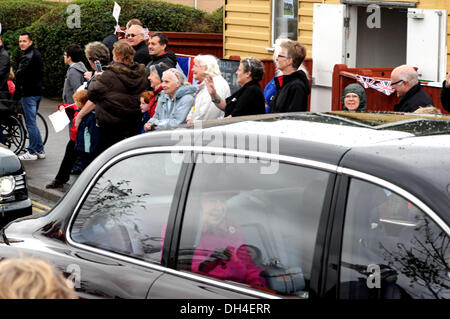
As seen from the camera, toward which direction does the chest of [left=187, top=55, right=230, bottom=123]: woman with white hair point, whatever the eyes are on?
to the viewer's left

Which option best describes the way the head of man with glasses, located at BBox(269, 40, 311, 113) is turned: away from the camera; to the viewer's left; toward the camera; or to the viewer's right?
to the viewer's left

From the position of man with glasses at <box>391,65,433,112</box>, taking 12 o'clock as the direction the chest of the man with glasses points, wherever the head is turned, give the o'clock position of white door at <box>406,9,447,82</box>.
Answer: The white door is roughly at 3 o'clock from the man with glasses.

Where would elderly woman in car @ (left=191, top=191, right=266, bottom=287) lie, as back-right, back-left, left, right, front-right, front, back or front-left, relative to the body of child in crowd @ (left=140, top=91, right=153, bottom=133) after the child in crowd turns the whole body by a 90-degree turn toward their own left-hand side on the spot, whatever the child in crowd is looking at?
front-right

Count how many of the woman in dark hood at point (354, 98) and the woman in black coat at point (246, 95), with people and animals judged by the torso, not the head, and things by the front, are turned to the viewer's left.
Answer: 1

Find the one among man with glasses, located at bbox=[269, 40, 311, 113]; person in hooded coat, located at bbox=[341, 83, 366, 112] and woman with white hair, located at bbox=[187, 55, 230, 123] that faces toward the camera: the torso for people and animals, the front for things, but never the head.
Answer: the person in hooded coat

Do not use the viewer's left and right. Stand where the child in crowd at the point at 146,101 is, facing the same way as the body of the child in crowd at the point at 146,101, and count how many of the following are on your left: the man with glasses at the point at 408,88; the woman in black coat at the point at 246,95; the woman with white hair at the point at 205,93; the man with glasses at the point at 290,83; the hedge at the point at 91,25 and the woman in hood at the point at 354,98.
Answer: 5

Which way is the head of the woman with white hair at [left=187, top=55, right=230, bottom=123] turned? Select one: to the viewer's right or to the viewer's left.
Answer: to the viewer's left

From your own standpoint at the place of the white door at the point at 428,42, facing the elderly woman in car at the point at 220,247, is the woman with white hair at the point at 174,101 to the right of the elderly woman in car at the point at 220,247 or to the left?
right

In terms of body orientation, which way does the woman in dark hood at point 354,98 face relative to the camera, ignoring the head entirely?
toward the camera

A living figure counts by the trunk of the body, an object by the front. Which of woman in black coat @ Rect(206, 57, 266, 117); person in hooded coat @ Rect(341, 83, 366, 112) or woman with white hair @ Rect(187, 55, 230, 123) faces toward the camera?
the person in hooded coat

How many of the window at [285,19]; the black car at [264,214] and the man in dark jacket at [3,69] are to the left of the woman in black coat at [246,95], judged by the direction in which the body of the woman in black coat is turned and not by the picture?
1

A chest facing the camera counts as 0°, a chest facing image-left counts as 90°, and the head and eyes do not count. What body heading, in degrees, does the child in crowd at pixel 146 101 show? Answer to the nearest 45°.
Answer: approximately 45°

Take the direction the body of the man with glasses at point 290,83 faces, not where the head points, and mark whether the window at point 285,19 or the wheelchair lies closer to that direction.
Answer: the wheelchair

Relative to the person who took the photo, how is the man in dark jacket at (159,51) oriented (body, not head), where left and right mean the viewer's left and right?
facing to the left of the viewer

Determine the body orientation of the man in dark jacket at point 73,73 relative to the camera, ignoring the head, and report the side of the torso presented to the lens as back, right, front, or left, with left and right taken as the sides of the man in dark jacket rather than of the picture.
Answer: left
